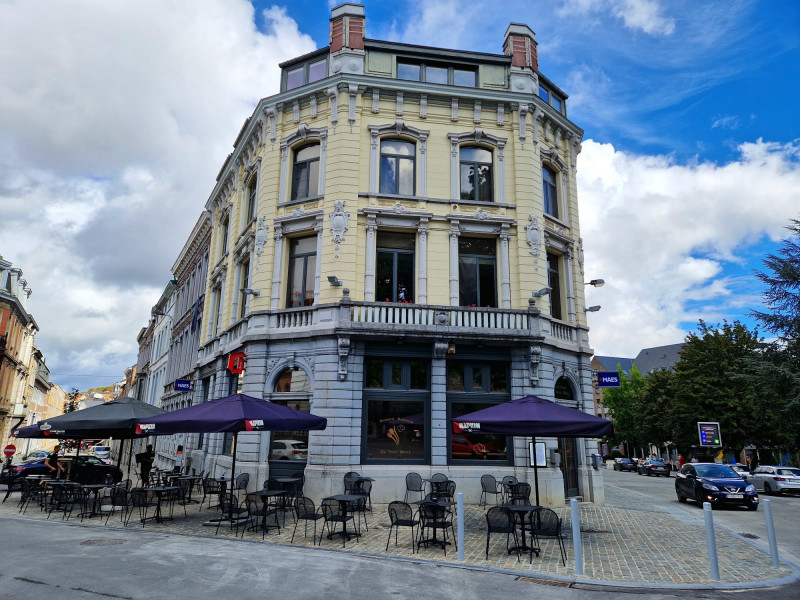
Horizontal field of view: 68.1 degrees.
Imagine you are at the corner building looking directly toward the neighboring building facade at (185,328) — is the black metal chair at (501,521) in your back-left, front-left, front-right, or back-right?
back-left

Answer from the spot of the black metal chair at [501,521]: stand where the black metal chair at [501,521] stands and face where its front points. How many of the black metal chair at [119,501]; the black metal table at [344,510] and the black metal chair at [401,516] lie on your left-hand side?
3

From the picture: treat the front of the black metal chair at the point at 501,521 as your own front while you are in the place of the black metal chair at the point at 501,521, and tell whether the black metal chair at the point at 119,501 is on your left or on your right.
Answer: on your left

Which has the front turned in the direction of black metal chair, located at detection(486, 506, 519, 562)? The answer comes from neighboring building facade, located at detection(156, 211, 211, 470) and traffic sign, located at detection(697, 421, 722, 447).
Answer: the traffic sign

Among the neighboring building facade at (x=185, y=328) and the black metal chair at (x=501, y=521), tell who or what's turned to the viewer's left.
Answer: the neighboring building facade

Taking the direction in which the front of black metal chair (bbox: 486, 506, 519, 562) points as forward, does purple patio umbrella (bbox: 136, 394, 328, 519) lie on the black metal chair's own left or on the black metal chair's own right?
on the black metal chair's own left

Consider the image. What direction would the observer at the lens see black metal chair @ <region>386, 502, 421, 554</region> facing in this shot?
facing away from the viewer and to the right of the viewer

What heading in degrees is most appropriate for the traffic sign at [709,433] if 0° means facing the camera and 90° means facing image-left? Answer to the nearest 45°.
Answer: approximately 0°

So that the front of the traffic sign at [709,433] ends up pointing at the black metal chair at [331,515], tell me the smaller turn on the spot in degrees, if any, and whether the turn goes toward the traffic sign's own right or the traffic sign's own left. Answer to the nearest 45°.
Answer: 0° — it already faces it

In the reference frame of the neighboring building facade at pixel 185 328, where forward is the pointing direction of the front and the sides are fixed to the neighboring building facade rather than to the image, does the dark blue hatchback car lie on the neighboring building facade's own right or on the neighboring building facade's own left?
on the neighboring building facade's own left

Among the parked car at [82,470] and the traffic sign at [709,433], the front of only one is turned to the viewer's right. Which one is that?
the parked car

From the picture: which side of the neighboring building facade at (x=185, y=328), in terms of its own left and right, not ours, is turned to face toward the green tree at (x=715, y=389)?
back
